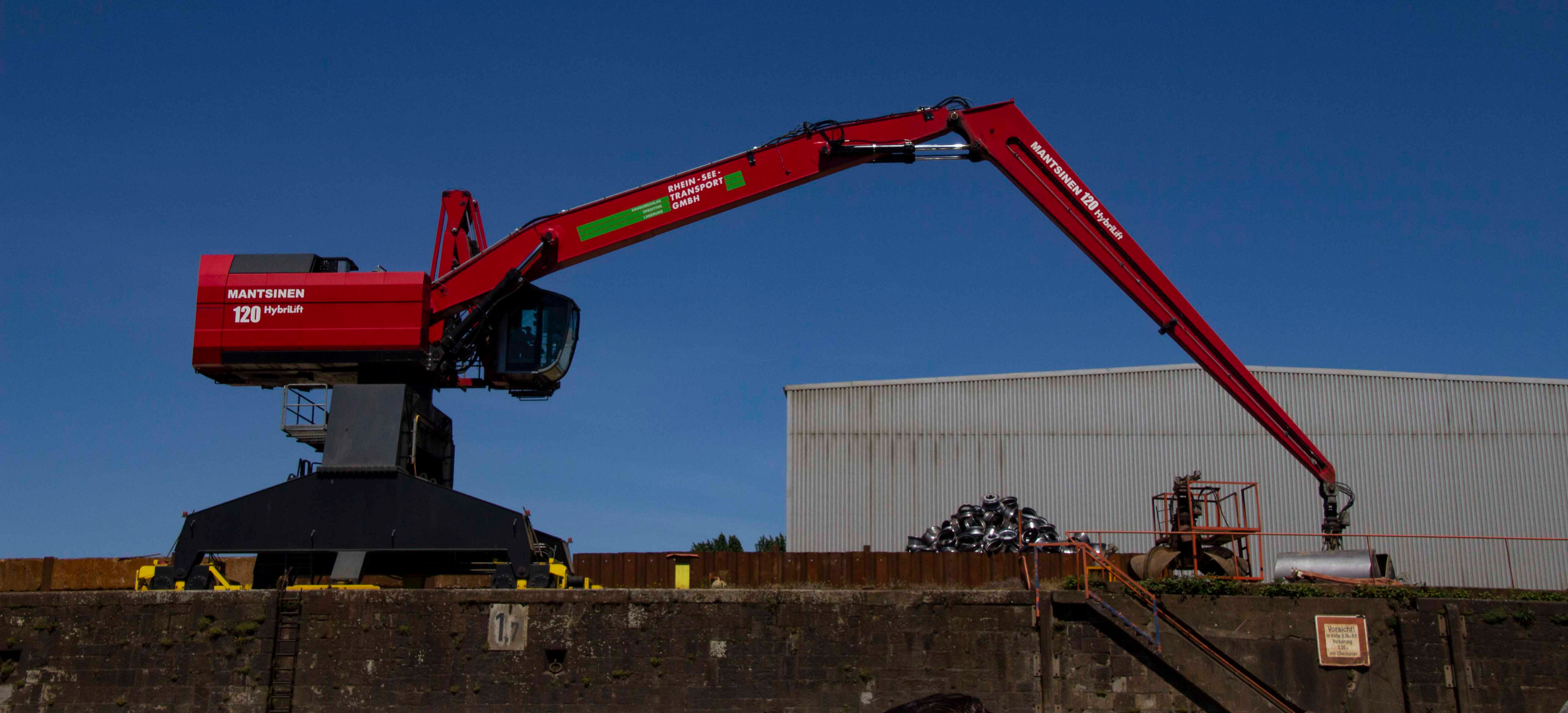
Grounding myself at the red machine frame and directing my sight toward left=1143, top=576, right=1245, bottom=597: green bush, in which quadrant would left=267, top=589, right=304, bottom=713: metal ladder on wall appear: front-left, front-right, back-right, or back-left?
front-right

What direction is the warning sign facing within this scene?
toward the camera

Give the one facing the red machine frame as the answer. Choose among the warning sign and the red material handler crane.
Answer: the red material handler crane

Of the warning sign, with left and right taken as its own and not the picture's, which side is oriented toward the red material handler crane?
right

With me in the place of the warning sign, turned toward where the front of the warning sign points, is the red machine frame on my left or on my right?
on my right

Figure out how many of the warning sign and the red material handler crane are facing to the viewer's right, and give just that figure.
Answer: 1

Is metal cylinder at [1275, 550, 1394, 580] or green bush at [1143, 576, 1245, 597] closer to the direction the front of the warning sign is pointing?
the green bush

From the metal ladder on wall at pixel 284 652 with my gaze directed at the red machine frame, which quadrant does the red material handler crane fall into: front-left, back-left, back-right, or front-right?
front-left

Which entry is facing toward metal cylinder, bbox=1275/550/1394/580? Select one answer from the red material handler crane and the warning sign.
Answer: the red material handler crane

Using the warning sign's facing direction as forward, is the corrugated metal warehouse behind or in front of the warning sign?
behind

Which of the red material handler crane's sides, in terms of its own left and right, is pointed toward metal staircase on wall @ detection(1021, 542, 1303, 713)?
front

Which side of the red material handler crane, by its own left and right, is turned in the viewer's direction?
right
